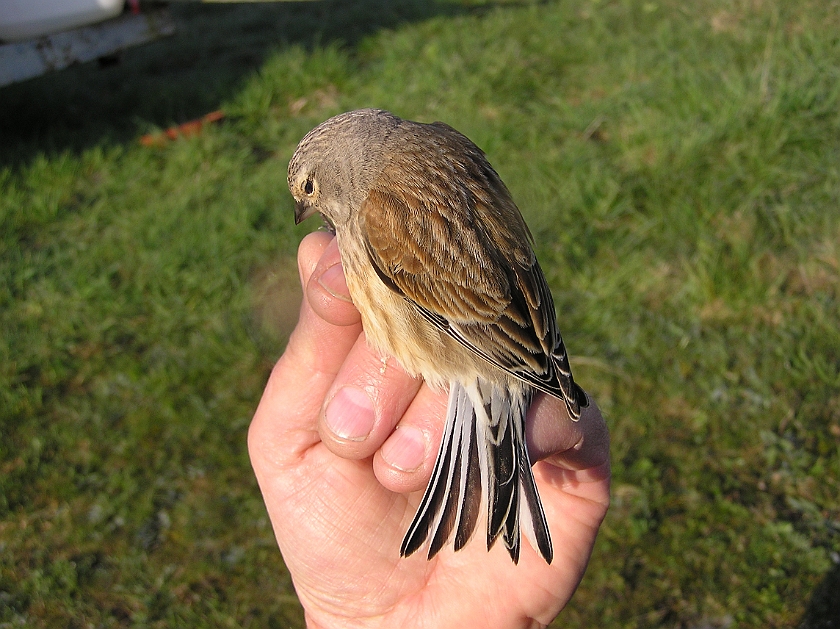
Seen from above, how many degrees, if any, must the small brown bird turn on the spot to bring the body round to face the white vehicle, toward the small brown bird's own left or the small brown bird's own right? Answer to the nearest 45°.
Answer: approximately 45° to the small brown bird's own right

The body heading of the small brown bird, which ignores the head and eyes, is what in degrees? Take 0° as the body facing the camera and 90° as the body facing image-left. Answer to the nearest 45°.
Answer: approximately 90°
